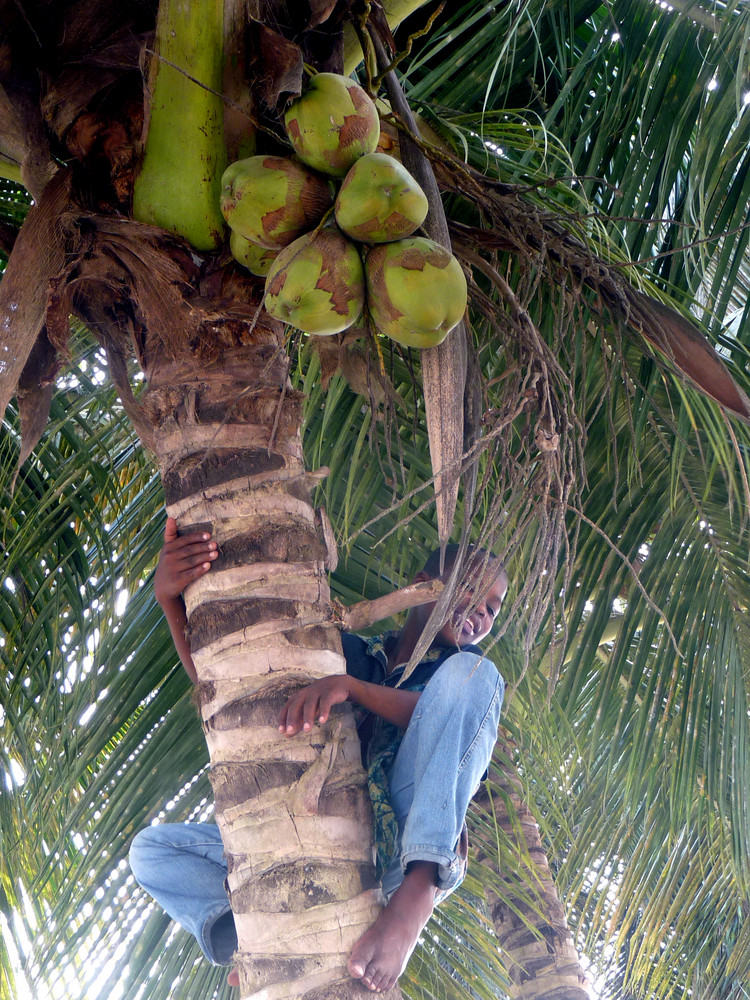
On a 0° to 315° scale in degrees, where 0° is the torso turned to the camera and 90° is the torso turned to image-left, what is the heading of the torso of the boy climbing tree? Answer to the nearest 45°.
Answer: approximately 0°

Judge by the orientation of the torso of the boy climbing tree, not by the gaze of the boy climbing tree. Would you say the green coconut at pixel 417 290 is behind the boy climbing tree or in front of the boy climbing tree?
in front

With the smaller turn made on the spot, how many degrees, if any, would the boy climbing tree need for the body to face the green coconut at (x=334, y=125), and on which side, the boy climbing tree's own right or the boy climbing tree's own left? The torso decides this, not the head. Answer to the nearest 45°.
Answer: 0° — they already face it

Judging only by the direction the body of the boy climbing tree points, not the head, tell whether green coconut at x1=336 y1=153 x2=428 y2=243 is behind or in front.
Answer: in front
